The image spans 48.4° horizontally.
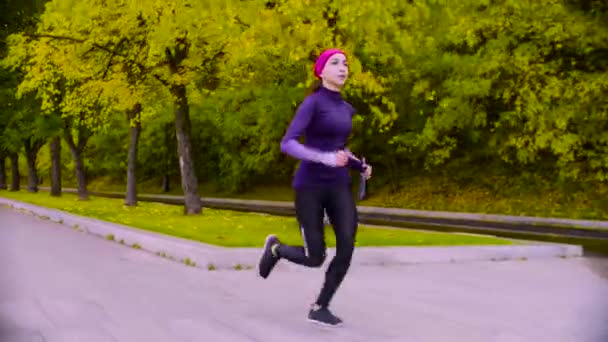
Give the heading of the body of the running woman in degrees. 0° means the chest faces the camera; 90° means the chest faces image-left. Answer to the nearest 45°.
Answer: approximately 315°

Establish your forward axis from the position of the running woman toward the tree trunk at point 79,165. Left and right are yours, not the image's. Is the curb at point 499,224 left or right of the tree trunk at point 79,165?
right

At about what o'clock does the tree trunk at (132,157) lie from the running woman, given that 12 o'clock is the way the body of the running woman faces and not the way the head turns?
The tree trunk is roughly at 7 o'clock from the running woman.

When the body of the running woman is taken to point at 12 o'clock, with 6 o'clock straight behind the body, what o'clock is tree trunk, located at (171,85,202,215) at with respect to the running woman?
The tree trunk is roughly at 7 o'clock from the running woman.
